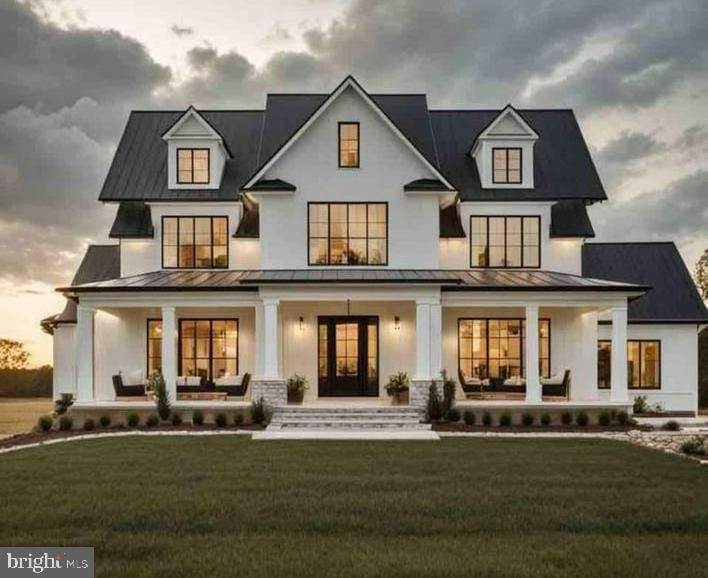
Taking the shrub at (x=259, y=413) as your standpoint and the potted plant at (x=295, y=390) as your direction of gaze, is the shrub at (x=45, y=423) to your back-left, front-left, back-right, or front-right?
back-left

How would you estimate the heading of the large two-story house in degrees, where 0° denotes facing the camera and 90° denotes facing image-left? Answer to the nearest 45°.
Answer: approximately 0°

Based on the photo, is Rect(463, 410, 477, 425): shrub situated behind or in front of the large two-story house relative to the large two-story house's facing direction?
in front

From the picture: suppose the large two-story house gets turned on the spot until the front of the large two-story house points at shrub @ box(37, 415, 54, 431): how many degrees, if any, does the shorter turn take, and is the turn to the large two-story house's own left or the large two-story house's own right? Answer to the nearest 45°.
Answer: approximately 45° to the large two-story house's own right

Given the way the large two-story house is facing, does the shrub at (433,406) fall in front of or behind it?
in front
